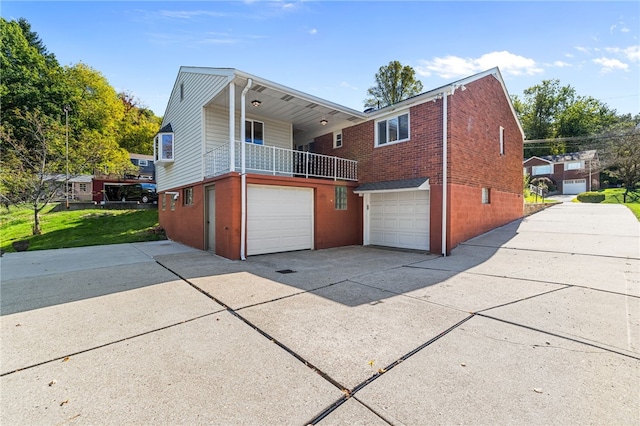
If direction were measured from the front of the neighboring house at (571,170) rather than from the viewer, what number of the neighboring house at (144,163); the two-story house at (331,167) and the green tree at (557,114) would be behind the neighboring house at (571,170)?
1

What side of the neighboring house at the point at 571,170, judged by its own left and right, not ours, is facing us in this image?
front

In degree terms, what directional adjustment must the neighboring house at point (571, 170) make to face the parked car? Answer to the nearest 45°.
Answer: approximately 45° to its right

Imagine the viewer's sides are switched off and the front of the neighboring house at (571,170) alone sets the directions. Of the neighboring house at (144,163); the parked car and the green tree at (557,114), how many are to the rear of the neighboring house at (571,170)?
1

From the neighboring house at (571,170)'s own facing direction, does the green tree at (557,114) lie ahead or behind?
behind

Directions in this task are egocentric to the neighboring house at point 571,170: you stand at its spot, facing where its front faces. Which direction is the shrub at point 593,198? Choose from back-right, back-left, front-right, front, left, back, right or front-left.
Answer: front

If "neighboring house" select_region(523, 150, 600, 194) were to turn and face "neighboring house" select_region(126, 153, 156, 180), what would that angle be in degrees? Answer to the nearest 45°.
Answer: approximately 45° to its right
